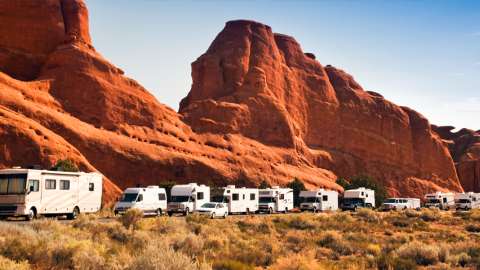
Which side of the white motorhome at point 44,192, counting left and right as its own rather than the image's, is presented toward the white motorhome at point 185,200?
back

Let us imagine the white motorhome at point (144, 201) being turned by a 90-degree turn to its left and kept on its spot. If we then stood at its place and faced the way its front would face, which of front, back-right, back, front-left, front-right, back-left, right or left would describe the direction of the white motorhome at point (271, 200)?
left

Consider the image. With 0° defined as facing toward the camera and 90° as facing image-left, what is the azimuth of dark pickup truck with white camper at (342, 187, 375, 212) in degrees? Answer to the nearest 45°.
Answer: approximately 45°

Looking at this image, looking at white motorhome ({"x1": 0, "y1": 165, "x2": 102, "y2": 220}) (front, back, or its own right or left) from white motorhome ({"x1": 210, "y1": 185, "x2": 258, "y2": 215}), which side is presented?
back

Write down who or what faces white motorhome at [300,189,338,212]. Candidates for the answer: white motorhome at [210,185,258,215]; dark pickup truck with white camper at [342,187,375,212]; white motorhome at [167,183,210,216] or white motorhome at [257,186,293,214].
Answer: dark pickup truck with white camper at [342,187,375,212]

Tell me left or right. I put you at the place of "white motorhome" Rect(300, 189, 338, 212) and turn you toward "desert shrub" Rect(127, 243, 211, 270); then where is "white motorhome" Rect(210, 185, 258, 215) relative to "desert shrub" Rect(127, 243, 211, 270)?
right

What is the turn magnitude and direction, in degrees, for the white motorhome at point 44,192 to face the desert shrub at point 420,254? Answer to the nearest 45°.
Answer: approximately 90° to its left

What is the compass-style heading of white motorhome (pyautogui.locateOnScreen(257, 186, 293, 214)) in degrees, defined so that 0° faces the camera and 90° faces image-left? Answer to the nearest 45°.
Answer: approximately 45°

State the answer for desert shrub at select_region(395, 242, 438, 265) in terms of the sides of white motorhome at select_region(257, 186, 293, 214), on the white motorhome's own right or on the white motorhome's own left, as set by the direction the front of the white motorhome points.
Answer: on the white motorhome's own left
